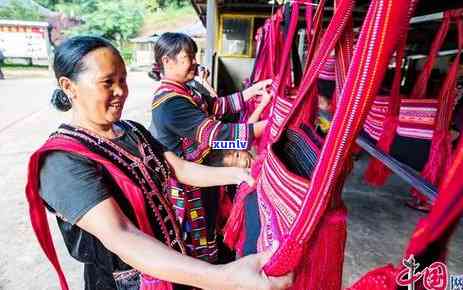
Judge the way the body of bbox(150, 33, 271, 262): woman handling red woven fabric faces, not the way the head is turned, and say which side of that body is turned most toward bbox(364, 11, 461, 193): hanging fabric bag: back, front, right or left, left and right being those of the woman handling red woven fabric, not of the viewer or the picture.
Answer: front

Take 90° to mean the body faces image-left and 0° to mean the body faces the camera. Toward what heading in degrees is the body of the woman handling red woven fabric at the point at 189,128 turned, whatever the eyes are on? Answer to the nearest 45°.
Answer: approximately 270°

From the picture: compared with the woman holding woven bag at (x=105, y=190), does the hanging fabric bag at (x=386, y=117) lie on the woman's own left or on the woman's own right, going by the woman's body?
on the woman's own left

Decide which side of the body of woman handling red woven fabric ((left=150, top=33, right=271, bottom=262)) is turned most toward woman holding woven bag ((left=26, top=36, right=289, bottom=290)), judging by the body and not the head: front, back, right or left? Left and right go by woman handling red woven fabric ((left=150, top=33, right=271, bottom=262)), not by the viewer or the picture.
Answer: right

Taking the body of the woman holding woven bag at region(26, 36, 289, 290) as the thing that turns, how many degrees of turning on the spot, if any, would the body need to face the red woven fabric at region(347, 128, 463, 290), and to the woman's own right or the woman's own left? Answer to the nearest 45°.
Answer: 0° — they already face it

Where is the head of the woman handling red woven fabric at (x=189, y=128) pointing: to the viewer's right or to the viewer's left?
to the viewer's right

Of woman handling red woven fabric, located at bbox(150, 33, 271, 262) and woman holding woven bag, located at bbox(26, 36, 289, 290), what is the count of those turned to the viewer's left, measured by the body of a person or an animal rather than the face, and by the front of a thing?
0

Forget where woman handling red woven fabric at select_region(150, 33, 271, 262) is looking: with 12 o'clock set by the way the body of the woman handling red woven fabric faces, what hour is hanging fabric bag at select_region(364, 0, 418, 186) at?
The hanging fabric bag is roughly at 12 o'clock from the woman handling red woven fabric.
